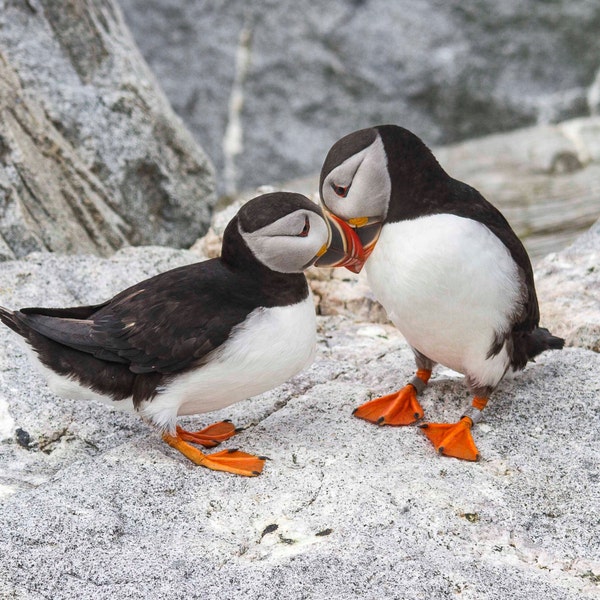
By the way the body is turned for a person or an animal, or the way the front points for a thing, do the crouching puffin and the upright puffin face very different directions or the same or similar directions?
very different directions

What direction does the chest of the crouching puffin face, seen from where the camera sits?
to the viewer's right

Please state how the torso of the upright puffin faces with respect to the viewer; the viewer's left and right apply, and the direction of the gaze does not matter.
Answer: facing the viewer and to the left of the viewer

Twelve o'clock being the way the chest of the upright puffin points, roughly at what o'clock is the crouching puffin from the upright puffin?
The crouching puffin is roughly at 1 o'clock from the upright puffin.

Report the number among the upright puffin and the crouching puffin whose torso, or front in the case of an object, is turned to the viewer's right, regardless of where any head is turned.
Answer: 1

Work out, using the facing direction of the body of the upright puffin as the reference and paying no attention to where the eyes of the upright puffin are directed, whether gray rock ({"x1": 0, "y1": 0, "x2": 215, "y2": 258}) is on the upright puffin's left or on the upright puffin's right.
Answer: on the upright puffin's right

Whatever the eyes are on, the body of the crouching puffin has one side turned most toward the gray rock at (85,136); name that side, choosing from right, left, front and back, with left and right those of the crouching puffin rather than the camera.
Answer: left

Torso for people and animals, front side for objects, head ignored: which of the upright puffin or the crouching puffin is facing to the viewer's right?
the crouching puffin

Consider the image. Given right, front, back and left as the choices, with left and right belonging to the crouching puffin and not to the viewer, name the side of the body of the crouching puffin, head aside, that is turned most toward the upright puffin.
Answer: front

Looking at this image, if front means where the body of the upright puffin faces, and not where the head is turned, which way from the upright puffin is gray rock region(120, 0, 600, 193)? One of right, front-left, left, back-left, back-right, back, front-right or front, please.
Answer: back-right

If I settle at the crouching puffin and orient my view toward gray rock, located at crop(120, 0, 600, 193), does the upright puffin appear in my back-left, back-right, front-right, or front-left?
front-right

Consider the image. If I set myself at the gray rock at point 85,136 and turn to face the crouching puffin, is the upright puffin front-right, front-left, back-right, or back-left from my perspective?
front-left

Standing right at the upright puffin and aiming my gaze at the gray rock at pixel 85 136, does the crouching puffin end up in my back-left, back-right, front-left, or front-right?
front-left
